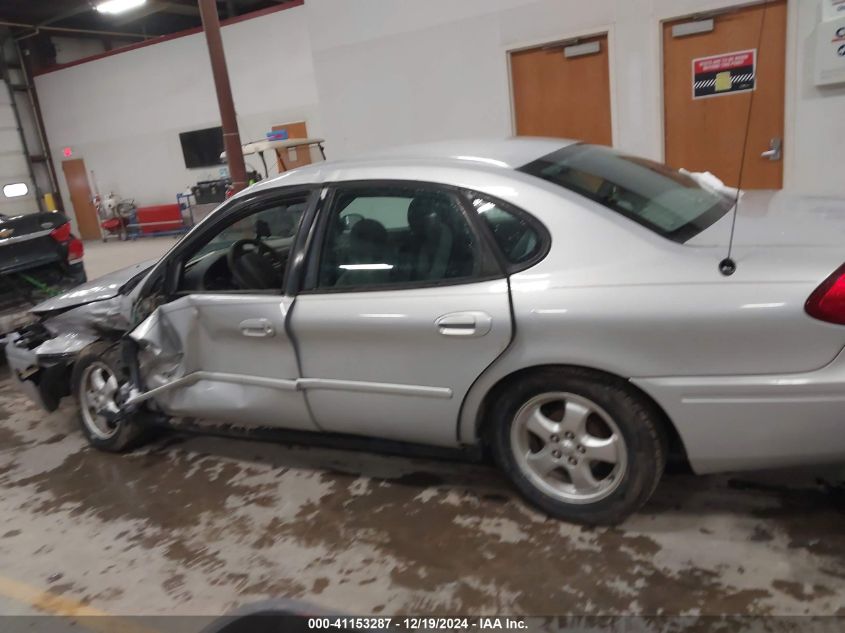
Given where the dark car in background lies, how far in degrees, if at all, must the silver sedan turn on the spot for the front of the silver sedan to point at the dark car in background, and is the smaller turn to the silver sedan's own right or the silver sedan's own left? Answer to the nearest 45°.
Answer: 0° — it already faces it

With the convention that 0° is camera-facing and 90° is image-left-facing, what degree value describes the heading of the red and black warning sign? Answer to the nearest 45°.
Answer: approximately 45°

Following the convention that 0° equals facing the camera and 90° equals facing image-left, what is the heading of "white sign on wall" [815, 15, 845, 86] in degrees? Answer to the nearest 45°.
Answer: approximately 45°

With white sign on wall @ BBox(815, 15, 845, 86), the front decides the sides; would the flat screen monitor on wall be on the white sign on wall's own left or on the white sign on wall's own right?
on the white sign on wall's own right

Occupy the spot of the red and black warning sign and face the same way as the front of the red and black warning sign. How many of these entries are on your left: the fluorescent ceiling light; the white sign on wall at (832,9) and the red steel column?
1

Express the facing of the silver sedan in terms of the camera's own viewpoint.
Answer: facing away from the viewer and to the left of the viewer

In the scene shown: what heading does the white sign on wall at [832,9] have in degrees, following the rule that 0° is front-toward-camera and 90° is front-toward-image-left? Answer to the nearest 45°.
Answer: approximately 45°

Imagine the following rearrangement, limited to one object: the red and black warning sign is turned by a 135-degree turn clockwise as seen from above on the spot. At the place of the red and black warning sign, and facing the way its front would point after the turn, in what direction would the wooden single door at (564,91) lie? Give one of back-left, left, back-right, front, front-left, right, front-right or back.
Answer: left
